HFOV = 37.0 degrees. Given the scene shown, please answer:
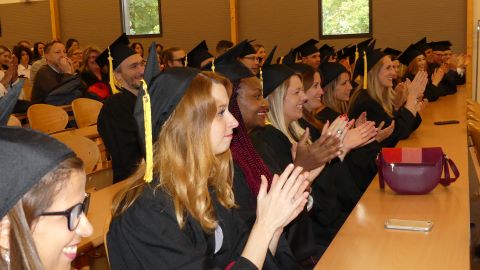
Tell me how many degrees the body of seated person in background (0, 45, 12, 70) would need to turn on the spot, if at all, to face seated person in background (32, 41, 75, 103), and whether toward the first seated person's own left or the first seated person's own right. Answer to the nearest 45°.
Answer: approximately 45° to the first seated person's own left

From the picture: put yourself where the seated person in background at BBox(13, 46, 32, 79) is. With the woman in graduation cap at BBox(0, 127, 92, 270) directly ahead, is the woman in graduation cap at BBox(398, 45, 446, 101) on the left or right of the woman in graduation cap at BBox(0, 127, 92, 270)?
left

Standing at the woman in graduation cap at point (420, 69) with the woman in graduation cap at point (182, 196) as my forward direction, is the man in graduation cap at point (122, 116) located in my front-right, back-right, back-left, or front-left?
front-right

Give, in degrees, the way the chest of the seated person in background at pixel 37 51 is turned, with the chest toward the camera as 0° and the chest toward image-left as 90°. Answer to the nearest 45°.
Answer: approximately 315°

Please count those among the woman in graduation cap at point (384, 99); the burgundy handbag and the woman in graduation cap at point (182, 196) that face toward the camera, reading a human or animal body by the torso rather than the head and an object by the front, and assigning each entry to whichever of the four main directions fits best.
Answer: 1

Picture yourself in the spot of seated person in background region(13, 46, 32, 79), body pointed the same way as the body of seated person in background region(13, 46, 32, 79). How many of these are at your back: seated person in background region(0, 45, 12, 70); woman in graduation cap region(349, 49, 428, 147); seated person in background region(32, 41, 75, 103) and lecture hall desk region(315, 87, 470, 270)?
0

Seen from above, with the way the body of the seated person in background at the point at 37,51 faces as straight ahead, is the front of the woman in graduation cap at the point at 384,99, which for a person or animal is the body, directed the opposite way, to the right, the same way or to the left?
the same way

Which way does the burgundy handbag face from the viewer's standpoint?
toward the camera

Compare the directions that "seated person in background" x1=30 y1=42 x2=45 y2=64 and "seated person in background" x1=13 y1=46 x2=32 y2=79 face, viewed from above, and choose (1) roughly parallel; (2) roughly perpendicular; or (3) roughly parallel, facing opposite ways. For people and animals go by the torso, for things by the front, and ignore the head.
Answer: roughly parallel

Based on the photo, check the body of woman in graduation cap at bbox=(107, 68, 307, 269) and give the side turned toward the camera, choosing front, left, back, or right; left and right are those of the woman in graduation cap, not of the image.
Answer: right

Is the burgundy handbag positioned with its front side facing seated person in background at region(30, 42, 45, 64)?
no

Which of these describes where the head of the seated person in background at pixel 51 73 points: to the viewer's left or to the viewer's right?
to the viewer's right
